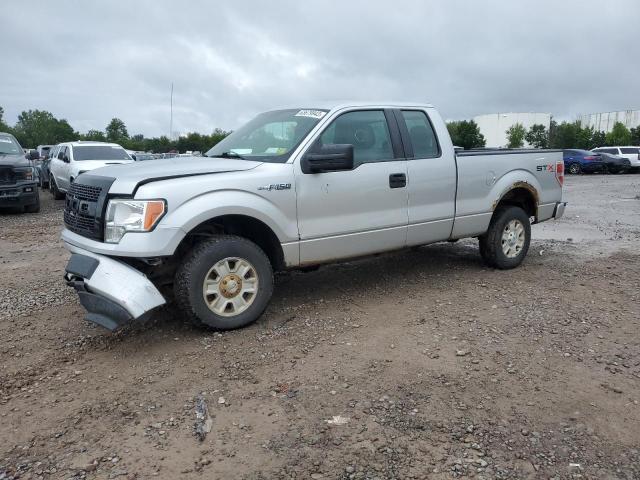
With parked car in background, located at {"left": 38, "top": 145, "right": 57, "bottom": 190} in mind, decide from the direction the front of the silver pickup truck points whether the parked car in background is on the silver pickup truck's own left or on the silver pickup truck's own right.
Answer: on the silver pickup truck's own right

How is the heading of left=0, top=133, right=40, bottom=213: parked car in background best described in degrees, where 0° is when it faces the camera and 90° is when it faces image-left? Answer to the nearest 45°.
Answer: approximately 0°

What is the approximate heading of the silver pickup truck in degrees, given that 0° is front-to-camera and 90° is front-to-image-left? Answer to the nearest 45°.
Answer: approximately 45°

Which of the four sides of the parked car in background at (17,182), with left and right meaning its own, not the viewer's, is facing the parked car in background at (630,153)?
left

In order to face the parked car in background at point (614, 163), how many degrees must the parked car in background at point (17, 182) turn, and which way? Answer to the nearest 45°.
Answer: approximately 90° to its left

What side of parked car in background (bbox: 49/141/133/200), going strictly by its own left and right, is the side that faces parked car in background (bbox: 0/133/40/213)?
right

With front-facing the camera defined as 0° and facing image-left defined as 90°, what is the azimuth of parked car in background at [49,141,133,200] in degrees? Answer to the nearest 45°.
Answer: approximately 315°

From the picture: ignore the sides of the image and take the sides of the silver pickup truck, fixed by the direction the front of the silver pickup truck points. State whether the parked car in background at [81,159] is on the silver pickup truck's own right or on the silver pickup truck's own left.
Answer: on the silver pickup truck's own right

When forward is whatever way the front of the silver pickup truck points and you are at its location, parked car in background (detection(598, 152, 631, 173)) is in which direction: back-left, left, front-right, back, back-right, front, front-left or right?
back

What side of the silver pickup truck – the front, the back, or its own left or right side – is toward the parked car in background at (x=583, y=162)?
back

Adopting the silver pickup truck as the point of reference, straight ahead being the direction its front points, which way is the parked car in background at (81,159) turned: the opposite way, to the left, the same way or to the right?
to the left
